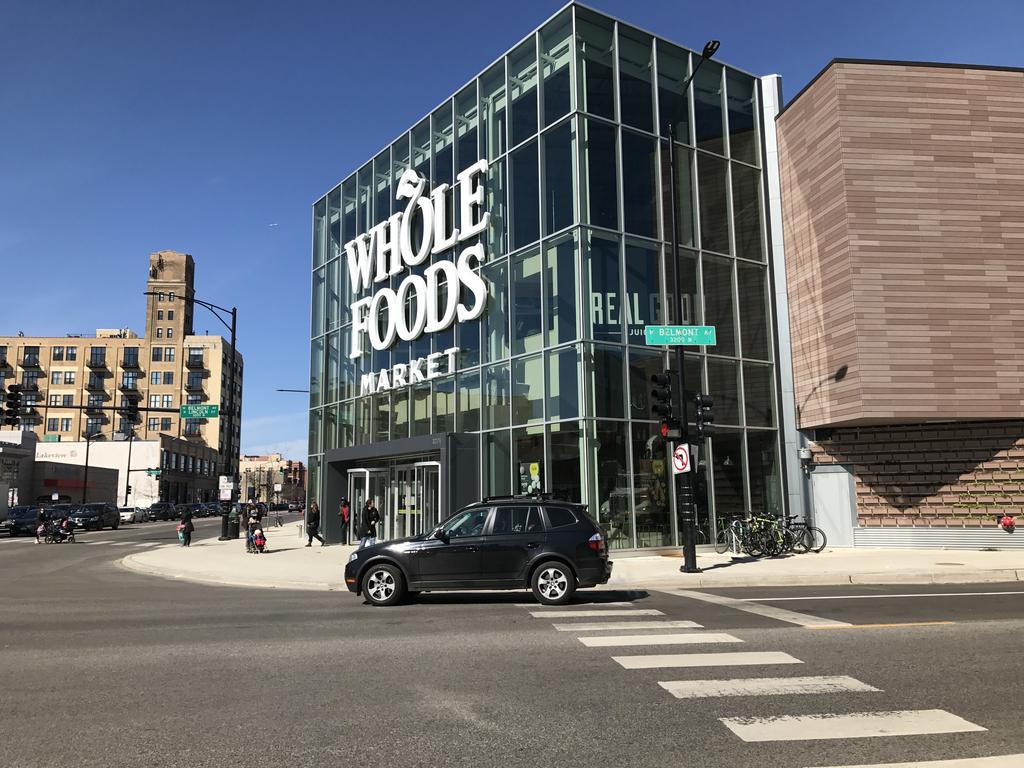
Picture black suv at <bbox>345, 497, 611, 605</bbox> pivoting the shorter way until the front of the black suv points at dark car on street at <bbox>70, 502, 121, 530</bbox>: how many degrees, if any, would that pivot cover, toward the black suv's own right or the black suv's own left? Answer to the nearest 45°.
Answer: approximately 45° to the black suv's own right

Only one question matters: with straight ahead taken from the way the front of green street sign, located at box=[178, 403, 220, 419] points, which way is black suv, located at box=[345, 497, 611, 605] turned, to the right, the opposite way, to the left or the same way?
to the right

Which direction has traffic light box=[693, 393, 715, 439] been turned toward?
to the viewer's right

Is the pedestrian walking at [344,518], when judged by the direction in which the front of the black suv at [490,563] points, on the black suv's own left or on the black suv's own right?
on the black suv's own right

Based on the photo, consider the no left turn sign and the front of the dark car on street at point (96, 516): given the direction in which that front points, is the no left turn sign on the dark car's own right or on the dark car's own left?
on the dark car's own left

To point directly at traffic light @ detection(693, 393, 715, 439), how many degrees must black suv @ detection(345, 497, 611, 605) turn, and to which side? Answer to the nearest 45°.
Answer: approximately 135° to its right

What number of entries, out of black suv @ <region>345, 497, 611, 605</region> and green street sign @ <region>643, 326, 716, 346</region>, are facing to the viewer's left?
1

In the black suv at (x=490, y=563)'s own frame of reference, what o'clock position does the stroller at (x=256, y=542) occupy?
The stroller is roughly at 2 o'clock from the black suv.

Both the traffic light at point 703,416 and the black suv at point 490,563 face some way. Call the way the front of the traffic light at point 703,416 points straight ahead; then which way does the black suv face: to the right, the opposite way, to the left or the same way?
the opposite way

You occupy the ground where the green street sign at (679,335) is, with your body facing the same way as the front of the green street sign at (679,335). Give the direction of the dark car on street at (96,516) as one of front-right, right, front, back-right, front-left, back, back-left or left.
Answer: back-right

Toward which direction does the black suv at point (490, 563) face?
to the viewer's left

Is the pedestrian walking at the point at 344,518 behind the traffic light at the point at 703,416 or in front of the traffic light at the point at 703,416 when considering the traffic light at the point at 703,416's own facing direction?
behind

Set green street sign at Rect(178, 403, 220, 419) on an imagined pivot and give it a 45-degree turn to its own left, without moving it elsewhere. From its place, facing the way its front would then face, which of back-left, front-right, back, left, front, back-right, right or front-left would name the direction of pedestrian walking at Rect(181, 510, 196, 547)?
front-right

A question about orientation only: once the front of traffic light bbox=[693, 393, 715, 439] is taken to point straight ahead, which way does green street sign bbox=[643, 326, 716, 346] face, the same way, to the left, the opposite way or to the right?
to the right

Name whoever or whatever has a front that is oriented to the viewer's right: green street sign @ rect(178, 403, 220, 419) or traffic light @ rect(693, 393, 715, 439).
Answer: the traffic light
